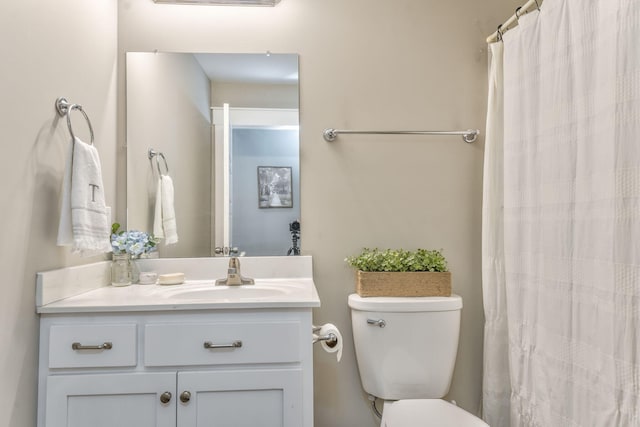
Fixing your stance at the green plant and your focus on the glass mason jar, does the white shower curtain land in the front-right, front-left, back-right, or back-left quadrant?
back-left

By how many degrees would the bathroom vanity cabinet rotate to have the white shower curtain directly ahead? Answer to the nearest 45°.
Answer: approximately 90° to its left

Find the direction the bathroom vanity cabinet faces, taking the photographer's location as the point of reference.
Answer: facing the viewer

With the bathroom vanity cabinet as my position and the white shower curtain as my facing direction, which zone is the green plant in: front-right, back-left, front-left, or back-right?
front-left

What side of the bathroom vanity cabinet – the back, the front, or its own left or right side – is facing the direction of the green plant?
left

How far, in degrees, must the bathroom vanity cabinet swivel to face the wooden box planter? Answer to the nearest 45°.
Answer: approximately 90° to its left

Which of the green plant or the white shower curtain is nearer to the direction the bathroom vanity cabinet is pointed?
the white shower curtain

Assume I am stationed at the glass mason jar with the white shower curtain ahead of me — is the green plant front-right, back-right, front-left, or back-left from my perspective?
front-left
